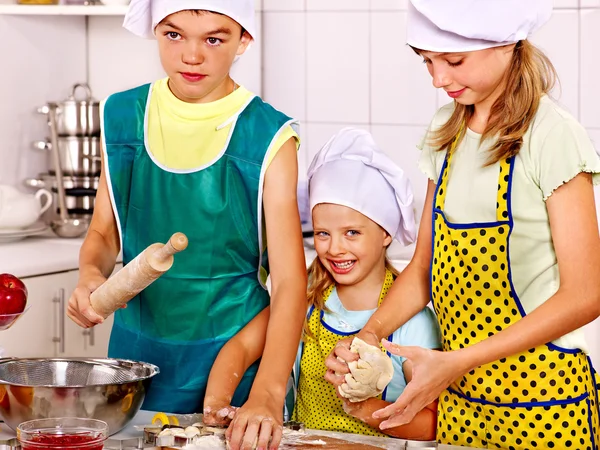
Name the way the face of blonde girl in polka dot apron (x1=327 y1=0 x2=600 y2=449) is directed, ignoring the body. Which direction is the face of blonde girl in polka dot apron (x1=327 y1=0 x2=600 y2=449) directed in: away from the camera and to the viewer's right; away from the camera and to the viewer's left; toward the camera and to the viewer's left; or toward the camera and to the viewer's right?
toward the camera and to the viewer's left

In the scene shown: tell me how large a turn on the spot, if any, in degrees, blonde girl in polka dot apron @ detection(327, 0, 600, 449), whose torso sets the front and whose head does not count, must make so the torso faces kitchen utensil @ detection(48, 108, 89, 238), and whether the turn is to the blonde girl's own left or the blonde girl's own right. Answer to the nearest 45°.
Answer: approximately 90° to the blonde girl's own right

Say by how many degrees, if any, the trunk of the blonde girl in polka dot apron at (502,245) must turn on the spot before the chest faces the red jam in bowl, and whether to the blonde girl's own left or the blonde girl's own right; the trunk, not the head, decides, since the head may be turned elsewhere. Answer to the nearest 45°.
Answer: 0° — they already face it

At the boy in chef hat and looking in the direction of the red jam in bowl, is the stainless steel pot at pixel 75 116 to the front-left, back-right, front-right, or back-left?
back-right

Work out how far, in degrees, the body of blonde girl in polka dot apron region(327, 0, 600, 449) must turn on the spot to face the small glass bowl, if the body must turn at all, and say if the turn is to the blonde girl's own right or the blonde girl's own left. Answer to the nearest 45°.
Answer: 0° — they already face it

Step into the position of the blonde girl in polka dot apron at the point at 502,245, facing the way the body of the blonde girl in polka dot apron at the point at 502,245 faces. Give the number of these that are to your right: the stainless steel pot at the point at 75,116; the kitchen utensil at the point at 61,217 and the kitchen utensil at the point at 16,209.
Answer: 3

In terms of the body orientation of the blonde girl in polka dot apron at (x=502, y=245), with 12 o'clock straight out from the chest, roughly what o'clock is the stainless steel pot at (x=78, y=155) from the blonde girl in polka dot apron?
The stainless steel pot is roughly at 3 o'clock from the blonde girl in polka dot apron.

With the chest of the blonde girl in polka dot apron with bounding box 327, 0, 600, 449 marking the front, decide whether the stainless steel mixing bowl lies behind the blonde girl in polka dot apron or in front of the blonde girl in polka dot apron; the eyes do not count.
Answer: in front

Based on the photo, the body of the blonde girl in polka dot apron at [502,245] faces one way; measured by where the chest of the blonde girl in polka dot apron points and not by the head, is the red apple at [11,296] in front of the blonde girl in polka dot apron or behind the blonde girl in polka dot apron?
in front

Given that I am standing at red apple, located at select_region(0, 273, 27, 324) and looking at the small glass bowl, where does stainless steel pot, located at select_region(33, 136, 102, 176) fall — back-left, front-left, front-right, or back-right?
back-left

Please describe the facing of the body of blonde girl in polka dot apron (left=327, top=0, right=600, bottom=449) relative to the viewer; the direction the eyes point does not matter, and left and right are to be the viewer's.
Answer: facing the viewer and to the left of the viewer

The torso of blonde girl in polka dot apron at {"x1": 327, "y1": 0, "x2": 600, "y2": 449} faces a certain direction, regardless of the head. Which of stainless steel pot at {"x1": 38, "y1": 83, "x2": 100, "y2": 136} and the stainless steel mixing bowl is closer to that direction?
the stainless steel mixing bowl
